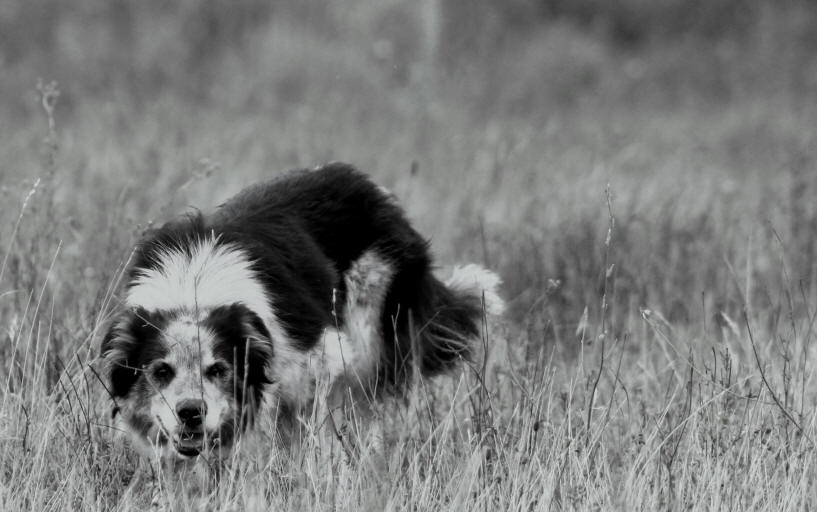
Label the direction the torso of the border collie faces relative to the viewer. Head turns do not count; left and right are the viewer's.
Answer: facing the viewer and to the left of the viewer
